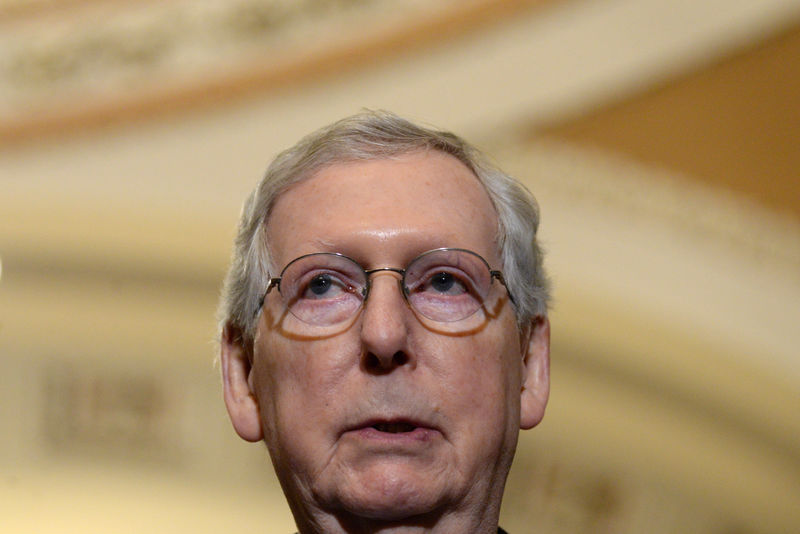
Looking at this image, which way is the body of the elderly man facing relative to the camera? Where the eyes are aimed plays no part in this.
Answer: toward the camera

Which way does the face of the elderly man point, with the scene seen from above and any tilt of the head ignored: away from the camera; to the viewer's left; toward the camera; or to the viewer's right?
toward the camera
